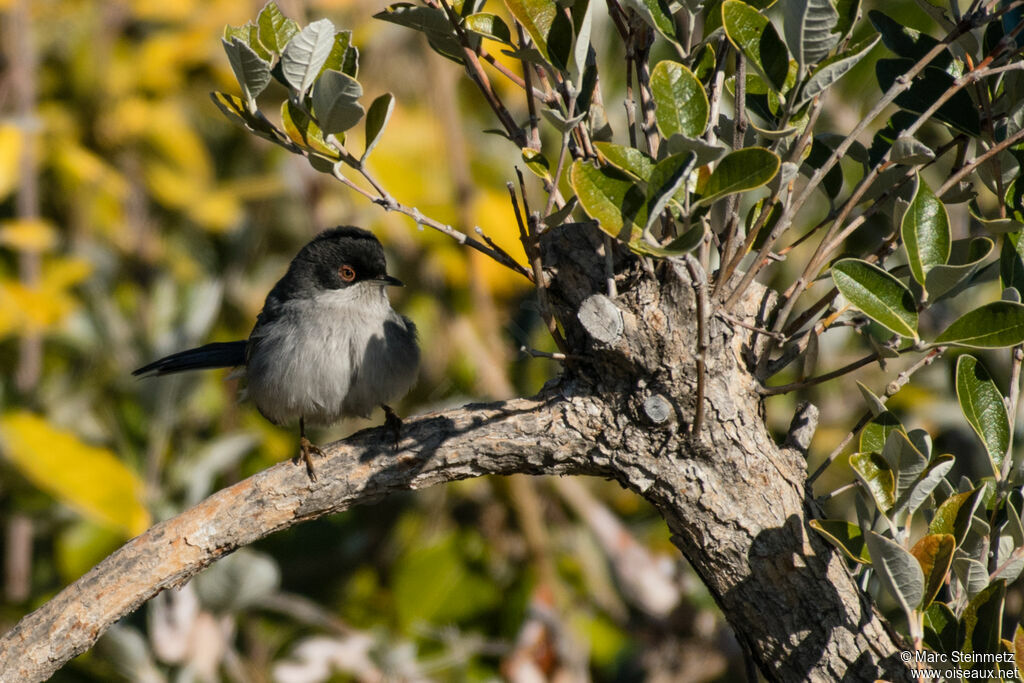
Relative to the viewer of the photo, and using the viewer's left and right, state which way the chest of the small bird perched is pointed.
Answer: facing the viewer and to the right of the viewer
